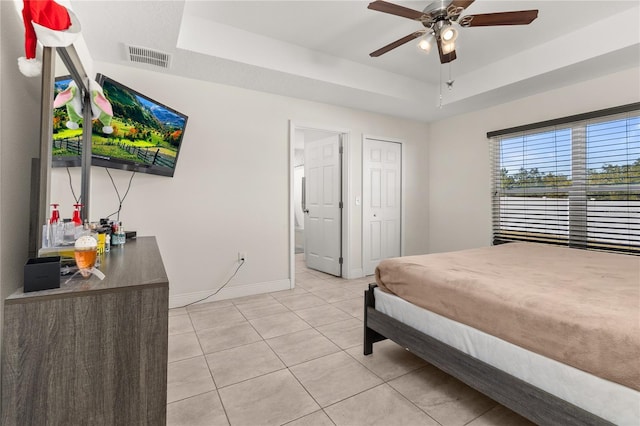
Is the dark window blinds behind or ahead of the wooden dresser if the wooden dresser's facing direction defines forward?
ahead

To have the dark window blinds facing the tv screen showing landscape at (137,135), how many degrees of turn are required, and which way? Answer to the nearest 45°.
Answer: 0° — it already faces it

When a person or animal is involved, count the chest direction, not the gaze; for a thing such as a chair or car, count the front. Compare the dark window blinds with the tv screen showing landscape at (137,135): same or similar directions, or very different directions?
very different directions

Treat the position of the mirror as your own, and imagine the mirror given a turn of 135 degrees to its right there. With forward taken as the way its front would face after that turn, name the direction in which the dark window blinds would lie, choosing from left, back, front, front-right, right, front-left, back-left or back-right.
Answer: back-left

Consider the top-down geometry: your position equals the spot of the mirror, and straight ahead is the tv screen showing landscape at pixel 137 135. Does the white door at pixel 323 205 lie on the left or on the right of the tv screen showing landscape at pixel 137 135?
right

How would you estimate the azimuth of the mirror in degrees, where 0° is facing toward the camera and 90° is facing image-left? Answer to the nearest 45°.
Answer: approximately 270°

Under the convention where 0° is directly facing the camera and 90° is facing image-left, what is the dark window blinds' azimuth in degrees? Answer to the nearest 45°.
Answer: approximately 45°

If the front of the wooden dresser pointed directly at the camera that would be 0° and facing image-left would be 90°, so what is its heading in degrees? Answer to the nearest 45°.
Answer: approximately 270°

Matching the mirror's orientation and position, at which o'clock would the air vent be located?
The air vent is roughly at 10 o'clock from the mirror.

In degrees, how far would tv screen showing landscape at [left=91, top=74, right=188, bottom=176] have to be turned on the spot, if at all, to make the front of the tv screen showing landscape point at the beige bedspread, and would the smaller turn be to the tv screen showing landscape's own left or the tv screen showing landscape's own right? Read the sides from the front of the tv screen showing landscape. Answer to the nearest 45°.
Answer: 0° — it already faces it

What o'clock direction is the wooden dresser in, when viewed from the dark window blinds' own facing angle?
The wooden dresser is roughly at 11 o'clock from the dark window blinds.

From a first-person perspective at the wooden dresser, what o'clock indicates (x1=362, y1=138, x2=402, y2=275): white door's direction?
The white door is roughly at 11 o'clock from the wooden dresser.

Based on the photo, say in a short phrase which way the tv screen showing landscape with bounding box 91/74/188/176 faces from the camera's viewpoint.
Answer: facing the viewer and to the right of the viewer
